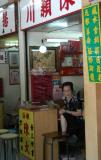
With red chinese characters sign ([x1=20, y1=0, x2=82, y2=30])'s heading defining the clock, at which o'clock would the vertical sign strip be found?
The vertical sign strip is roughly at 10 o'clock from the red chinese characters sign.

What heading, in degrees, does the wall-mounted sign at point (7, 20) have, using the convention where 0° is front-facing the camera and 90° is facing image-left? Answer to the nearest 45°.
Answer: approximately 45°

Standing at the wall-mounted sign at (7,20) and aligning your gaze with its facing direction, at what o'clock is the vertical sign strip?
The vertical sign strip is roughly at 10 o'clock from the wall-mounted sign.
